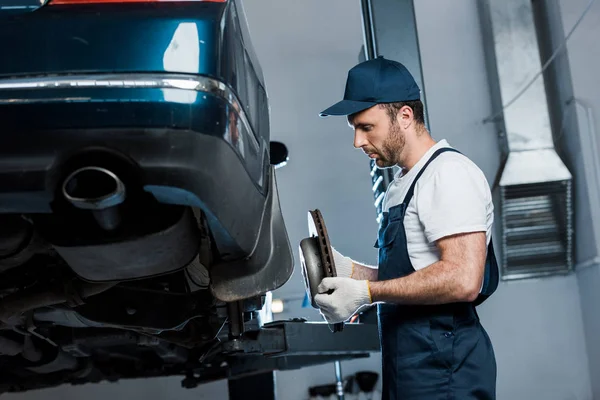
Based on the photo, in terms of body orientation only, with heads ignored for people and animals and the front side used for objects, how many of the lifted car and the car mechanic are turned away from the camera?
1

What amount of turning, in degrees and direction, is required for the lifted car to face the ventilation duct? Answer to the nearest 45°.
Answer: approximately 45° to its right

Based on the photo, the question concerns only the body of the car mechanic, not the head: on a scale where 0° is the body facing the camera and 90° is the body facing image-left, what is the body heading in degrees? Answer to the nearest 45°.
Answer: approximately 90°

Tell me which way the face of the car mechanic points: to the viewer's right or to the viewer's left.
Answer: to the viewer's left

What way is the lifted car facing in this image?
away from the camera

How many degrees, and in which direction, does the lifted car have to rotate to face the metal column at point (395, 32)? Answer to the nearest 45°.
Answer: approximately 45° to its right

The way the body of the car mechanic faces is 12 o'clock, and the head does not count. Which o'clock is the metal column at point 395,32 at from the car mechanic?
The metal column is roughly at 3 o'clock from the car mechanic.

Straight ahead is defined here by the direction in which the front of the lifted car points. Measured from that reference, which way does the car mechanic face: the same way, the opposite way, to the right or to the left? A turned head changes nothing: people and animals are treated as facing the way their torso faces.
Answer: to the left
